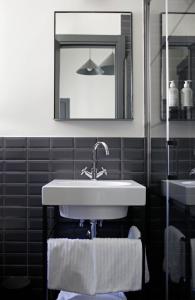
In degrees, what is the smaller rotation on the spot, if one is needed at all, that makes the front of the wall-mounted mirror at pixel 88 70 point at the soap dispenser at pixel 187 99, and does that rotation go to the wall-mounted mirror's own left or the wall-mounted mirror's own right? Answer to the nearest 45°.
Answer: approximately 45° to the wall-mounted mirror's own left

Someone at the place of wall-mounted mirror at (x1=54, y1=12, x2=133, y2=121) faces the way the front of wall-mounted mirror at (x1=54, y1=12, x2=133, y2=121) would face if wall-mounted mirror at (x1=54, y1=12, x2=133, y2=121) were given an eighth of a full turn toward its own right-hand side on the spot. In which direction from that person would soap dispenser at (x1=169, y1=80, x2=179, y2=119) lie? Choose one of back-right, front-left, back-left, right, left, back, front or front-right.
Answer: left

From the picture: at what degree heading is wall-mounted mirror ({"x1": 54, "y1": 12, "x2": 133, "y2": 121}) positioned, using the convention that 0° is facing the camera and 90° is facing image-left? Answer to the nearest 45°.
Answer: approximately 0°
